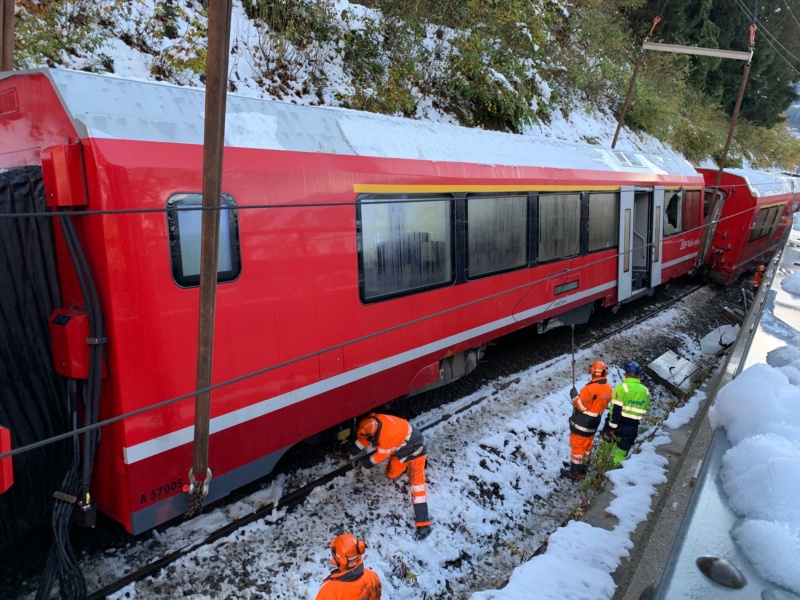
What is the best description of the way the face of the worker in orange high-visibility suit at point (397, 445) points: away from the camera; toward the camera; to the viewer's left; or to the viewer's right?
to the viewer's left

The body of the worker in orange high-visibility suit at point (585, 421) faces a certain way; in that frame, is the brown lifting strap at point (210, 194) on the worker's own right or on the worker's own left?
on the worker's own left

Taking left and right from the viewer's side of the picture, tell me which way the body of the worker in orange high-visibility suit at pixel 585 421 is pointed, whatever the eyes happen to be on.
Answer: facing away from the viewer and to the left of the viewer

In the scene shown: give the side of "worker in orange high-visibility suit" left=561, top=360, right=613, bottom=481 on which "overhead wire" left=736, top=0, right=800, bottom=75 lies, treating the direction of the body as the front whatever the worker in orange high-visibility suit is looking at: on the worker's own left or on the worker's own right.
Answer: on the worker's own right
